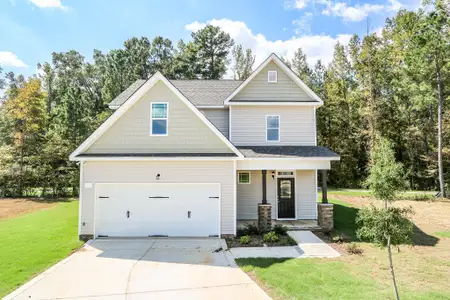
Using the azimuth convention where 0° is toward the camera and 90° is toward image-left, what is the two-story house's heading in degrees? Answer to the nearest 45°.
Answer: approximately 0°

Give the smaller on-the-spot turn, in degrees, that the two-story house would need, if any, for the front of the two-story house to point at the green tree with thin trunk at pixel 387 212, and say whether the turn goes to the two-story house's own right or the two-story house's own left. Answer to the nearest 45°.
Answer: approximately 45° to the two-story house's own left

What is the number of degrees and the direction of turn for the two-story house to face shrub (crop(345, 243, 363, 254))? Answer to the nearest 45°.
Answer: approximately 90° to its left

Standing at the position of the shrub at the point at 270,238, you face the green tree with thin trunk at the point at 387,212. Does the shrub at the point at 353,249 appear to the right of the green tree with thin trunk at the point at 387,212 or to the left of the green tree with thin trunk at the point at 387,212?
left

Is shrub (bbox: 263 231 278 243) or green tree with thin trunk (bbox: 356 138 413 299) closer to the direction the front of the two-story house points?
the green tree with thin trunk

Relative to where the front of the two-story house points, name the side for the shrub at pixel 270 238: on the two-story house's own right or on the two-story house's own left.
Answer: on the two-story house's own left

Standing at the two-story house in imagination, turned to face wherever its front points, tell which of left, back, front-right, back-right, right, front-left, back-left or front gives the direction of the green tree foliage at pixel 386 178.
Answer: front-left
